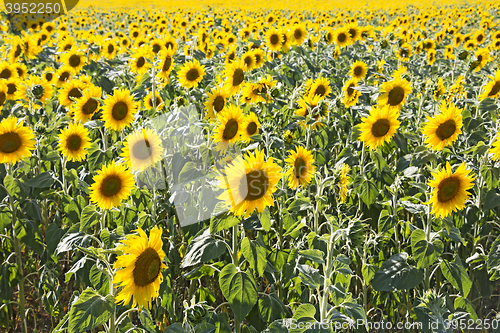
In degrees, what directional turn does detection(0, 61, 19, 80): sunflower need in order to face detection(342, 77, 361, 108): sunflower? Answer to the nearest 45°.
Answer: approximately 45° to its left

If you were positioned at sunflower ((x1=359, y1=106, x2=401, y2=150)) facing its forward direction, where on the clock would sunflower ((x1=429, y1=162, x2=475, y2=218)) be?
sunflower ((x1=429, y1=162, x2=475, y2=218)) is roughly at 11 o'clock from sunflower ((x1=359, y1=106, x2=401, y2=150)).

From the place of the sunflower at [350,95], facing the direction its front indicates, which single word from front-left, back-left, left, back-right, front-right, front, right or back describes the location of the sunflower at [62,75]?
back-right

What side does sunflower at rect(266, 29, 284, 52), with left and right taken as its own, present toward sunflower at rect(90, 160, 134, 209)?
front

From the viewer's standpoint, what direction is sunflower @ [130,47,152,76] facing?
toward the camera

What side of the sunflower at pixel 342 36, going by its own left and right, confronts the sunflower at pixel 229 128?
front

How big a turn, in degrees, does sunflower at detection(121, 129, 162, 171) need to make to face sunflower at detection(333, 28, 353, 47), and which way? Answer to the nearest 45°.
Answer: approximately 135° to its left

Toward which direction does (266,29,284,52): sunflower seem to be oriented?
toward the camera

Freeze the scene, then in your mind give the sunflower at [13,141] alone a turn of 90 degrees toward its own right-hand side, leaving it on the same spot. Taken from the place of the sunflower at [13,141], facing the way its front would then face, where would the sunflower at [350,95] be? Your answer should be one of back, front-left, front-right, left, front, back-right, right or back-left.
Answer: back

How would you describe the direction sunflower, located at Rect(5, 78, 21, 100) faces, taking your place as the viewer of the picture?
facing the viewer

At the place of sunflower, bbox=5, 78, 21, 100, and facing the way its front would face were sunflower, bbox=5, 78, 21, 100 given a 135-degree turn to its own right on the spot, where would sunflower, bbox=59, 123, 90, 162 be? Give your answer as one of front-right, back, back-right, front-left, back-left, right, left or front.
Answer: back-left

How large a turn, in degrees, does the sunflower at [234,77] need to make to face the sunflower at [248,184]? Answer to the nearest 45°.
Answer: approximately 45° to its right

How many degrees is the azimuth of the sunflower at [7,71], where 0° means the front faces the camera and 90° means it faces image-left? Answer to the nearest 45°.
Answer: approximately 0°

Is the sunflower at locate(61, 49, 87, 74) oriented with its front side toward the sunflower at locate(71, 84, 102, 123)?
yes

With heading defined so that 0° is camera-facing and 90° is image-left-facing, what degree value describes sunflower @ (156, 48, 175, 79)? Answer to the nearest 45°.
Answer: approximately 315°

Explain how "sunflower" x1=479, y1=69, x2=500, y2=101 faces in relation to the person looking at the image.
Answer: facing the viewer and to the right of the viewer

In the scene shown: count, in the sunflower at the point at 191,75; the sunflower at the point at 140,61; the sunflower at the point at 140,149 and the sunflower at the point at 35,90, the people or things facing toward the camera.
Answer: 4

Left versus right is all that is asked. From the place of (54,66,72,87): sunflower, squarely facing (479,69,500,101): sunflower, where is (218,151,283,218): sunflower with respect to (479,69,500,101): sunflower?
right
